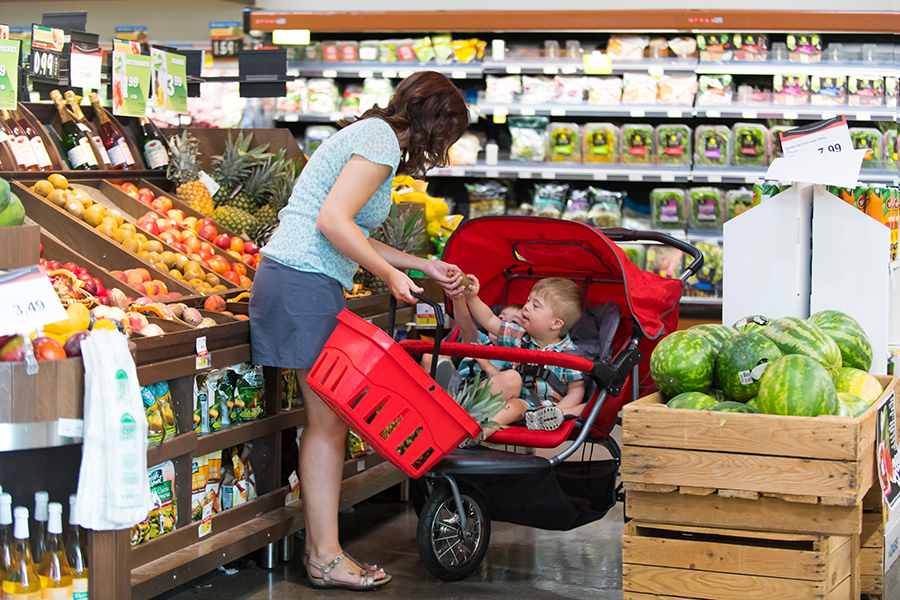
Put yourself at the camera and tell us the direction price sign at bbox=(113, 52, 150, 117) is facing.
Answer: facing the viewer

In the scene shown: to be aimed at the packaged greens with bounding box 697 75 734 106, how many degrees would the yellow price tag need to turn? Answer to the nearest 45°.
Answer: approximately 90° to its left

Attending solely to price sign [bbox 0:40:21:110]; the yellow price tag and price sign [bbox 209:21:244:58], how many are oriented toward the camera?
3

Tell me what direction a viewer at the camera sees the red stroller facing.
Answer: facing the viewer and to the left of the viewer

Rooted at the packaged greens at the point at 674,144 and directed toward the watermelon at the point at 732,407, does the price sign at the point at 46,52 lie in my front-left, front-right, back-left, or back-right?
front-right

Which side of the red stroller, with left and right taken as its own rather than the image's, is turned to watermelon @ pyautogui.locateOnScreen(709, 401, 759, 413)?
left

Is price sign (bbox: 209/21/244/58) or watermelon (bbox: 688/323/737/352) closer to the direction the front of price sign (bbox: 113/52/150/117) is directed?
the watermelon

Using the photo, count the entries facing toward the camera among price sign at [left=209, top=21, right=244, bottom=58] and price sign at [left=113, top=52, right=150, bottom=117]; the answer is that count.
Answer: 2

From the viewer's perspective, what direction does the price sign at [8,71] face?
toward the camera

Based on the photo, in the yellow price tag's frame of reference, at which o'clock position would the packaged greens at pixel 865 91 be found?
The packaged greens is roughly at 9 o'clock from the yellow price tag.

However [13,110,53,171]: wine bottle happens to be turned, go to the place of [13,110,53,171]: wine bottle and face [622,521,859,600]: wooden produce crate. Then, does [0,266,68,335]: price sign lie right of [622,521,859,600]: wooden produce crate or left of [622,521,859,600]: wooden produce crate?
right

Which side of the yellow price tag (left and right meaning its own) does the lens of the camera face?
front

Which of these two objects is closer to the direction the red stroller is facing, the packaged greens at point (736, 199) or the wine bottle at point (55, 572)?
the wine bottle

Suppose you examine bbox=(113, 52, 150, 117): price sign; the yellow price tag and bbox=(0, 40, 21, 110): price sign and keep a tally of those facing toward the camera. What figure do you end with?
3
